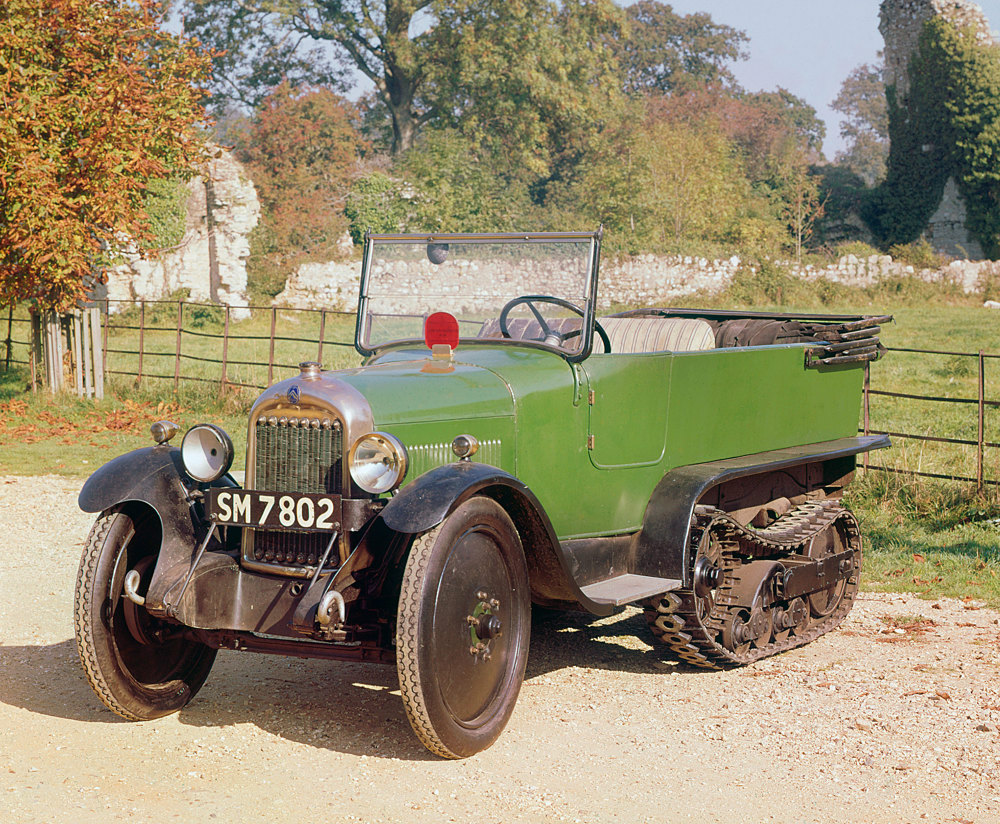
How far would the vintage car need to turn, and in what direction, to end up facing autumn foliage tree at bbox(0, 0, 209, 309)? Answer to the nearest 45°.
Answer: approximately 90° to its right

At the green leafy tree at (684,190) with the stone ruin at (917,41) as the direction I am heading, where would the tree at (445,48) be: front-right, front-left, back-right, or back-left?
back-left

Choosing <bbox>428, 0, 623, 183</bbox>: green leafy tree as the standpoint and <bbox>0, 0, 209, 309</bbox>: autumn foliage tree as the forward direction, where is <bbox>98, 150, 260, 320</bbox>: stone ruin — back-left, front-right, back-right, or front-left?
front-right

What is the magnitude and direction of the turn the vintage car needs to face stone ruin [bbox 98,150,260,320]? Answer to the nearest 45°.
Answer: approximately 135° to its right

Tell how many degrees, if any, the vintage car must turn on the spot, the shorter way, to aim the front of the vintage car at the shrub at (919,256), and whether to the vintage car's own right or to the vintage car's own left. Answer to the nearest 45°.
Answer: approximately 180°

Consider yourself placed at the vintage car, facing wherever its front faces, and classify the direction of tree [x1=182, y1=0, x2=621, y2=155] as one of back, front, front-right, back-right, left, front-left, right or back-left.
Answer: back-right

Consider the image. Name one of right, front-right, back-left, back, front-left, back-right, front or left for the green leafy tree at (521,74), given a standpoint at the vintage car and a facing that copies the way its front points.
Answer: back-right

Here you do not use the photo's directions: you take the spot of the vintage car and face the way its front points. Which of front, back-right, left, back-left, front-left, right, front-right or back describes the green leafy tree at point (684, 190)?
back-right

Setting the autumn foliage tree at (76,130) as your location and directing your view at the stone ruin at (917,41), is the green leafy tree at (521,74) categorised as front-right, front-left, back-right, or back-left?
front-left

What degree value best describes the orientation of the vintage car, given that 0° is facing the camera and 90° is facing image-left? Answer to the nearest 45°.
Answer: approximately 45°

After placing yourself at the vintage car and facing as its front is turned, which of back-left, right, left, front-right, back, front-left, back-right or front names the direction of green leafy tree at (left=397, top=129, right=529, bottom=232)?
back-right

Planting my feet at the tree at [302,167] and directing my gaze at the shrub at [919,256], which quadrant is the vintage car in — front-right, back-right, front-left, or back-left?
front-right

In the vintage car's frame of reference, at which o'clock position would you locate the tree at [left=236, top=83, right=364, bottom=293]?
The tree is roughly at 4 o'clock from the vintage car.
